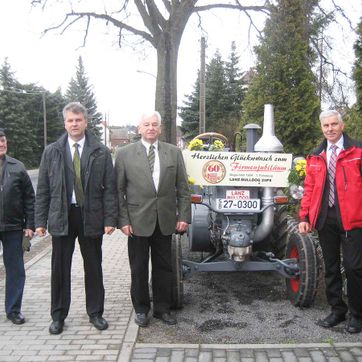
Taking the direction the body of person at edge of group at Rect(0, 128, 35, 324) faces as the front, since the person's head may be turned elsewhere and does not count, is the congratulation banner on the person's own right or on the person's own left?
on the person's own left

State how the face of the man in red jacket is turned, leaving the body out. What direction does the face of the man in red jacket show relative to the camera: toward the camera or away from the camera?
toward the camera

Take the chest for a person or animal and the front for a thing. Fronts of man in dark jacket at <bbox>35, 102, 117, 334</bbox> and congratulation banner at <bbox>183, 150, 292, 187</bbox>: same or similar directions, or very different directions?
same or similar directions

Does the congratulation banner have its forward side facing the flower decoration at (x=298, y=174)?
no

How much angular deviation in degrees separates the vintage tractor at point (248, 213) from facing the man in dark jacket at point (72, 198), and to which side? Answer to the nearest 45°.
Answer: approximately 45° to its right

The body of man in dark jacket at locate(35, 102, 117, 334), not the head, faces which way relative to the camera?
toward the camera

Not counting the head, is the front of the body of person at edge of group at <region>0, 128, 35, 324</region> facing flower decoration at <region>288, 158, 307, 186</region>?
no

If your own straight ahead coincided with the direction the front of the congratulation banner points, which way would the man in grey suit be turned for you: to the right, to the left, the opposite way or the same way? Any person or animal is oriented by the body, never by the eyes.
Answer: the same way

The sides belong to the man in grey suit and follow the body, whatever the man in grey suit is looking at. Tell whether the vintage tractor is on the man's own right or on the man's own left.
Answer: on the man's own left

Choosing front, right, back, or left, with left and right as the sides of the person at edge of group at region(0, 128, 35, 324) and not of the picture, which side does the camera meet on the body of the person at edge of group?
front

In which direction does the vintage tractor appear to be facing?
toward the camera

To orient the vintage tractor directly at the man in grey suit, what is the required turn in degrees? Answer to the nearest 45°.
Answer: approximately 45° to its right

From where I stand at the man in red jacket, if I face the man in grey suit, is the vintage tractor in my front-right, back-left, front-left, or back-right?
front-right

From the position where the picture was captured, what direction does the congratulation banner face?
facing the viewer

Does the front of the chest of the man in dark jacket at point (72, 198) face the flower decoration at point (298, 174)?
no
